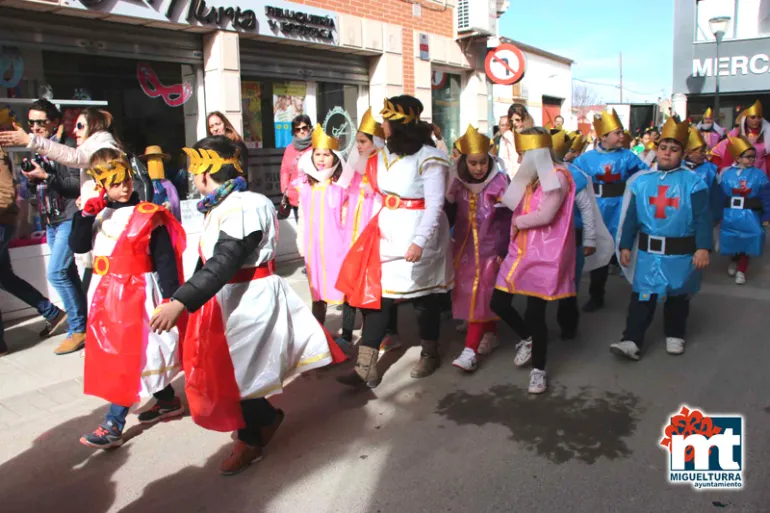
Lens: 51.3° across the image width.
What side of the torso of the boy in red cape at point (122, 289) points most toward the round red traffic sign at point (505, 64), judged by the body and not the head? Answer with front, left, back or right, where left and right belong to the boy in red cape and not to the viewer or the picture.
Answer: back

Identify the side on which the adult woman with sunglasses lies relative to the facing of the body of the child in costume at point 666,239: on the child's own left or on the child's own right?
on the child's own right

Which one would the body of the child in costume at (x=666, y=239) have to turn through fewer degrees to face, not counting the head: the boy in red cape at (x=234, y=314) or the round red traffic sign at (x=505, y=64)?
the boy in red cape

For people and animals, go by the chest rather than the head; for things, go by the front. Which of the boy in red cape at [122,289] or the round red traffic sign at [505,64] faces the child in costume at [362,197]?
the round red traffic sign

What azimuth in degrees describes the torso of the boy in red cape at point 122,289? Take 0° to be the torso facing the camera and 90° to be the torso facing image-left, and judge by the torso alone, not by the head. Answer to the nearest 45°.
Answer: approximately 45°

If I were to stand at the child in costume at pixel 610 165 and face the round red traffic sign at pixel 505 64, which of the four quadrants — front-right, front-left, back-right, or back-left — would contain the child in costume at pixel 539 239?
back-left
